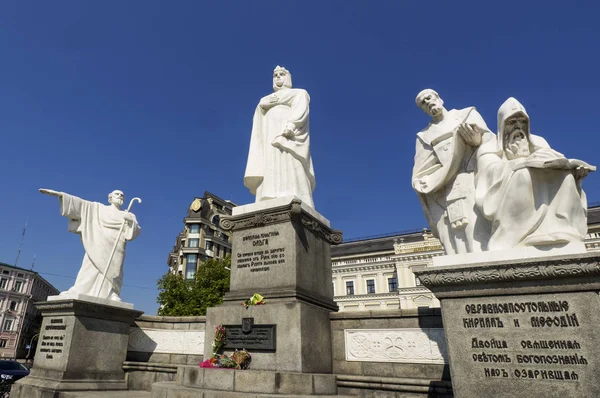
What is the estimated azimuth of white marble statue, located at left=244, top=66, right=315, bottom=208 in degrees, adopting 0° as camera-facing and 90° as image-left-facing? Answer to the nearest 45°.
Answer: approximately 0°

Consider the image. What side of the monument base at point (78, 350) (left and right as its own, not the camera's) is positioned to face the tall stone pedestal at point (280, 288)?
left

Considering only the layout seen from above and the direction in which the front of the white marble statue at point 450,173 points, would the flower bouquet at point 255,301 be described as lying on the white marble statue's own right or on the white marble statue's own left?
on the white marble statue's own right

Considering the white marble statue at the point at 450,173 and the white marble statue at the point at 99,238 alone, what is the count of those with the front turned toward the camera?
2

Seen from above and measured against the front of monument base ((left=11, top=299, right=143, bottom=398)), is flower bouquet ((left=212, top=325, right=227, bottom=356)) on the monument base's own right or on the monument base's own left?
on the monument base's own left

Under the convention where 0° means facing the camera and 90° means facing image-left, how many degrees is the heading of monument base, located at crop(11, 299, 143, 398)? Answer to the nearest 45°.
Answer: approximately 45°
